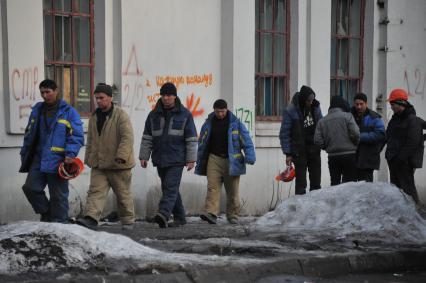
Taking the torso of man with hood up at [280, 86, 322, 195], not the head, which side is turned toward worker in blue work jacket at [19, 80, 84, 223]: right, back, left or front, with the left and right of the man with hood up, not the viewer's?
right

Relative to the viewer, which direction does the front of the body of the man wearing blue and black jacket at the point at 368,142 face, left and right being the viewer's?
facing the viewer and to the left of the viewer

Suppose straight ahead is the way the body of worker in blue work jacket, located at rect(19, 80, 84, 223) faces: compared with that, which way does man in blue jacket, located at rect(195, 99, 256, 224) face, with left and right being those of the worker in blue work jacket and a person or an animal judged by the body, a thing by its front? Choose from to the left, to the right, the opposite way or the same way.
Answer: the same way

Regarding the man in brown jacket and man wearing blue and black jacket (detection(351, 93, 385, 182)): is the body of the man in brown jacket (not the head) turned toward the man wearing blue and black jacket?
no

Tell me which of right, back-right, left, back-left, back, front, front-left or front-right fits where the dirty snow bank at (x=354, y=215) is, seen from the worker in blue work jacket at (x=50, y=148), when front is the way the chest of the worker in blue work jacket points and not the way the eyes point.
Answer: back-left

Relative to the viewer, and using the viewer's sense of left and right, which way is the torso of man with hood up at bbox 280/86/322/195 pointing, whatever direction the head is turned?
facing the viewer and to the right of the viewer

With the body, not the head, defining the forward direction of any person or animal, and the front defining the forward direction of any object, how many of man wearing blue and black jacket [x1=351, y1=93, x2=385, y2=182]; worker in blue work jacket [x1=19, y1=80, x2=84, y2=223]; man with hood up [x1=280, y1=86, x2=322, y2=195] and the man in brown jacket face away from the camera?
0

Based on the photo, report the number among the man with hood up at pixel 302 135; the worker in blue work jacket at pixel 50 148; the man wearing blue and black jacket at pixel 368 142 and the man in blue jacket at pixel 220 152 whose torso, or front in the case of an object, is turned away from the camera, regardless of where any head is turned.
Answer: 0

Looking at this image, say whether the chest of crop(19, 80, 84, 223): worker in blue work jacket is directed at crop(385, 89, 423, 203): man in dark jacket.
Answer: no

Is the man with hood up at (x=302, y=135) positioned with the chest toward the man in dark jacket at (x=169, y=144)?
no

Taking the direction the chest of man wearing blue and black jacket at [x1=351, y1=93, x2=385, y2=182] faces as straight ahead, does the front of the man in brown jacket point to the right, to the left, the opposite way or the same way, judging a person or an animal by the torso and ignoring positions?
the same way

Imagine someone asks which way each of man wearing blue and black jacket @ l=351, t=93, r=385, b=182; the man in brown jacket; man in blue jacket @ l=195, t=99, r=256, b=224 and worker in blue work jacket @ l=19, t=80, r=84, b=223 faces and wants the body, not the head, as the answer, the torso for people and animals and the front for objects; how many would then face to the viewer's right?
0

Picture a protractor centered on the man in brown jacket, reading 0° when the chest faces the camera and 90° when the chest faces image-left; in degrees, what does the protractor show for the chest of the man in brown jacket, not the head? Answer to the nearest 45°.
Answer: approximately 45°

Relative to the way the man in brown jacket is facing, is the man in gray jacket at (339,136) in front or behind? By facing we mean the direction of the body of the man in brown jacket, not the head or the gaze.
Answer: behind

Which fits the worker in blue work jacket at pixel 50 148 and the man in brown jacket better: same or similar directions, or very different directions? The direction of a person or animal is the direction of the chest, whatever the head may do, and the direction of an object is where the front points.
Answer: same or similar directions
